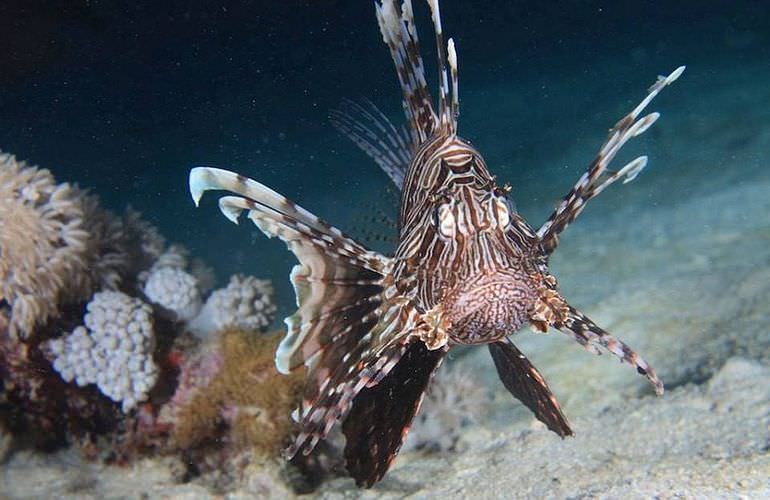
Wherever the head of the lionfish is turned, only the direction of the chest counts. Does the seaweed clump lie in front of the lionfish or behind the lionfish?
behind

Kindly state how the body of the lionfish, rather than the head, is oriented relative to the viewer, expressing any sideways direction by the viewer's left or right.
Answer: facing the viewer and to the right of the viewer

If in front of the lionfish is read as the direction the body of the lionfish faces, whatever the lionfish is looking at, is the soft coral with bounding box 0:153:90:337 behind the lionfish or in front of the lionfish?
behind
